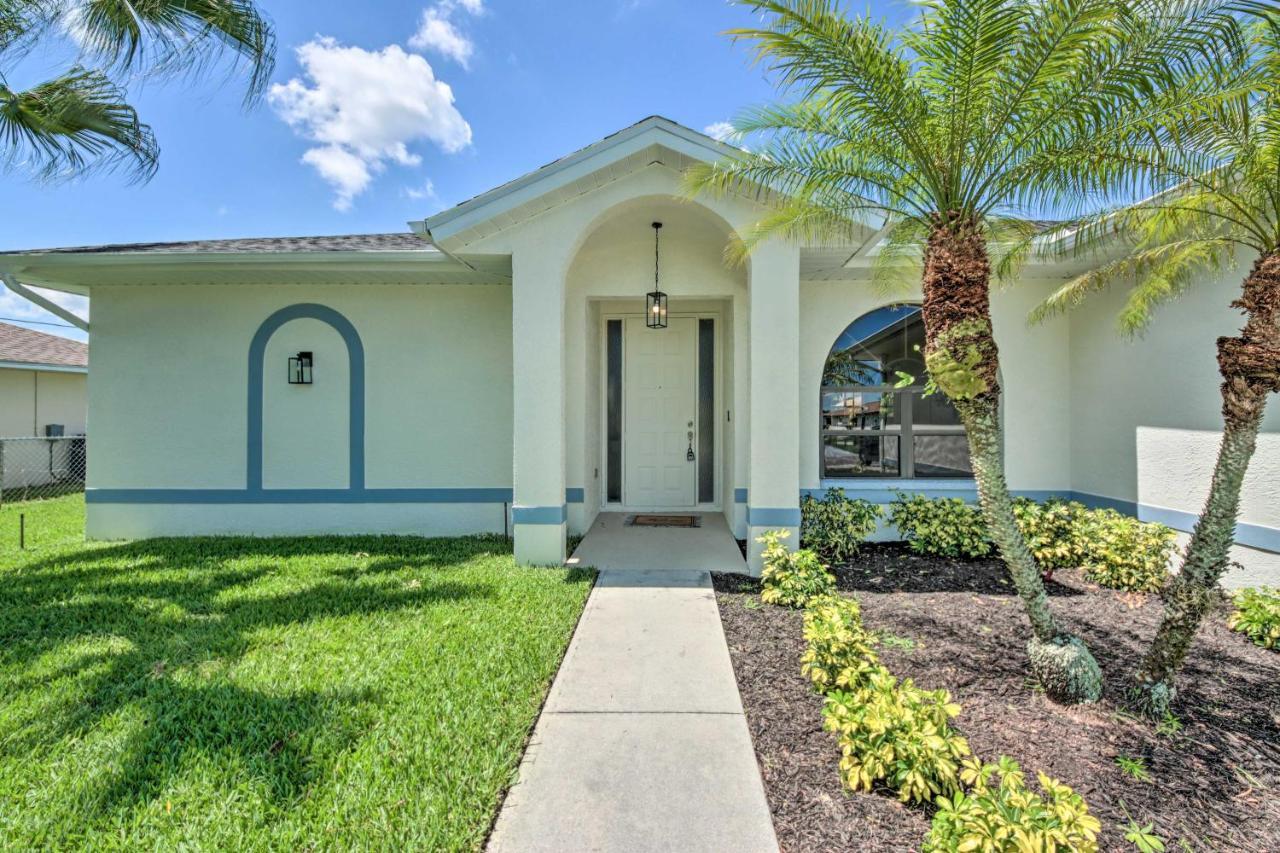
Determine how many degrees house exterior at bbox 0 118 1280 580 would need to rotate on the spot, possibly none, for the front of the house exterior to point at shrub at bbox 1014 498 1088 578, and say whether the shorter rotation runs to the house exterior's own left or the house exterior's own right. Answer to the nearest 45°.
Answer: approximately 90° to the house exterior's own left

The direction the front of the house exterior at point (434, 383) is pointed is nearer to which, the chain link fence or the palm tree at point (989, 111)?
the palm tree

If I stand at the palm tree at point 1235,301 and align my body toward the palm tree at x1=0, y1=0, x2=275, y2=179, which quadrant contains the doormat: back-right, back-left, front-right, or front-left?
front-right

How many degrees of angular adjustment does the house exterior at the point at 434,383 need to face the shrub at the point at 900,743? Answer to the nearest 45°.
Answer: approximately 45° to its left

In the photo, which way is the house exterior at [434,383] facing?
toward the camera
